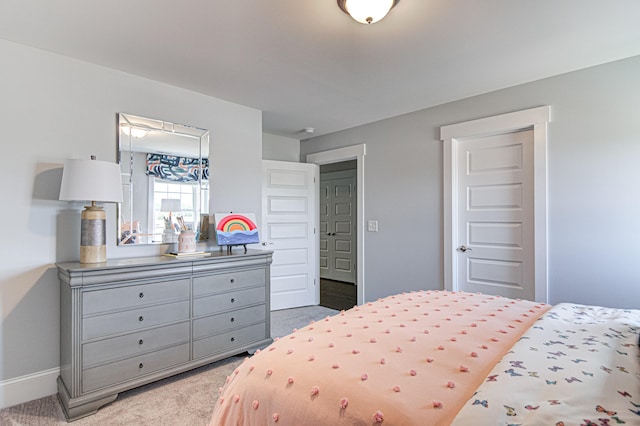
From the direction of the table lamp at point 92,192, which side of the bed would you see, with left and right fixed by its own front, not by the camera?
front

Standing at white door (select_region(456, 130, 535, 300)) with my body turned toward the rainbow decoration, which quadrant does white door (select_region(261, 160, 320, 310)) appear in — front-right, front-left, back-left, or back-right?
front-right

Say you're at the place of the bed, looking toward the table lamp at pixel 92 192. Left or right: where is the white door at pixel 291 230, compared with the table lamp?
right

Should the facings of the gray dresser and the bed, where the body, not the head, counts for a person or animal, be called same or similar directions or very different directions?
very different directions

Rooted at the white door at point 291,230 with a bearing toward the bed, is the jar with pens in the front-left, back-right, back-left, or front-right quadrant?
front-right

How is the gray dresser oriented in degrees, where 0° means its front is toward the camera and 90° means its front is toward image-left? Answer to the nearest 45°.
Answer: approximately 315°

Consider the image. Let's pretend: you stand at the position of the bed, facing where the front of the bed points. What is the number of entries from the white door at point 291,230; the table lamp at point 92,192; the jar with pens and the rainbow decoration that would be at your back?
0

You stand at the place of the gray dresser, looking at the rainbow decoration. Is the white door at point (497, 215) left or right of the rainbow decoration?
right

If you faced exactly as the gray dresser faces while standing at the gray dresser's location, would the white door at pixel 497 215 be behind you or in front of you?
in front

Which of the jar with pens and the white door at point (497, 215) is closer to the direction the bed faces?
the jar with pens

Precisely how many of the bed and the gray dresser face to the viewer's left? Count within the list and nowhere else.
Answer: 1

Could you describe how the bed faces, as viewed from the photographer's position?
facing to the left of the viewer
